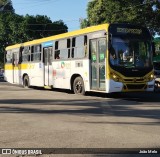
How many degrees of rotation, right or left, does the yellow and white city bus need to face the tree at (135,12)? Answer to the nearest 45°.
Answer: approximately 135° to its left

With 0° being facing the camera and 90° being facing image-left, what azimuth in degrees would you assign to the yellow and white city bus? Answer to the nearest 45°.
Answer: approximately 315°
